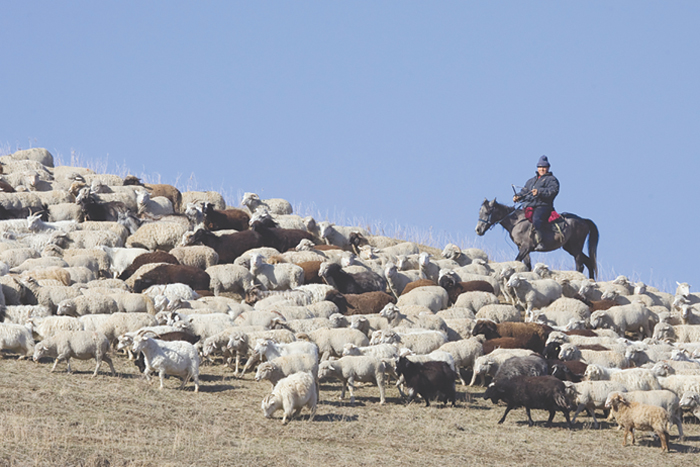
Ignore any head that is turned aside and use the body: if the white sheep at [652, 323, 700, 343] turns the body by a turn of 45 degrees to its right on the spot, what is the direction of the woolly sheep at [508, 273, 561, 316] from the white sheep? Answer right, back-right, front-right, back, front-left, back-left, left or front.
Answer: front-left

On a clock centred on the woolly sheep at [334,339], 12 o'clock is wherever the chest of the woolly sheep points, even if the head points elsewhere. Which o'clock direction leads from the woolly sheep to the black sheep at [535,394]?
The black sheep is roughly at 7 o'clock from the woolly sheep.

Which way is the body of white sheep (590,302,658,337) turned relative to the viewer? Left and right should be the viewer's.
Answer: facing to the left of the viewer

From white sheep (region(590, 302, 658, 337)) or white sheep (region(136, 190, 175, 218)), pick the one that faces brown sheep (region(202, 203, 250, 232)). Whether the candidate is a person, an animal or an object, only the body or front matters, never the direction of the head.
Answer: white sheep (region(590, 302, 658, 337))

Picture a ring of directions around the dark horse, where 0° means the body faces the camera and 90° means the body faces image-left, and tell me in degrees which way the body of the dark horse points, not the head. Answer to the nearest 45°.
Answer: approximately 90°

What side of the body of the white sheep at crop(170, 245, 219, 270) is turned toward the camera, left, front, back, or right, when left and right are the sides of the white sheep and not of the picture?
left

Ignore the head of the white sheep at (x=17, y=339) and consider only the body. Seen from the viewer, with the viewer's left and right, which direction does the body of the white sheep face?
facing to the left of the viewer

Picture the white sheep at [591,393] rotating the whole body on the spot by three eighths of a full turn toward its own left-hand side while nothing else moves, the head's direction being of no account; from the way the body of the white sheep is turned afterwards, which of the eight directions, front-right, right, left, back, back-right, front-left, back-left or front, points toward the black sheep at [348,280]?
back

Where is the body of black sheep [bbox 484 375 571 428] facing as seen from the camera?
to the viewer's left

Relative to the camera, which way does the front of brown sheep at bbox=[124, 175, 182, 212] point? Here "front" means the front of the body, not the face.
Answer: to the viewer's left

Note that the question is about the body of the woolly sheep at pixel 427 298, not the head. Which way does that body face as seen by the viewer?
to the viewer's left

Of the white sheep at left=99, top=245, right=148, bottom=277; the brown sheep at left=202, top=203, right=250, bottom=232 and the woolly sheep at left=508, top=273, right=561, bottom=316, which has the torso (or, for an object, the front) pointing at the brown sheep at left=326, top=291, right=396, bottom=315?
the woolly sheep

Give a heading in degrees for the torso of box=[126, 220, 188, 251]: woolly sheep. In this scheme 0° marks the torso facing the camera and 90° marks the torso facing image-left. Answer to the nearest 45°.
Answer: approximately 90°

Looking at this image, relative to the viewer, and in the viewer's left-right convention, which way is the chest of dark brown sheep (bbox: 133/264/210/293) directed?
facing to the left of the viewer
